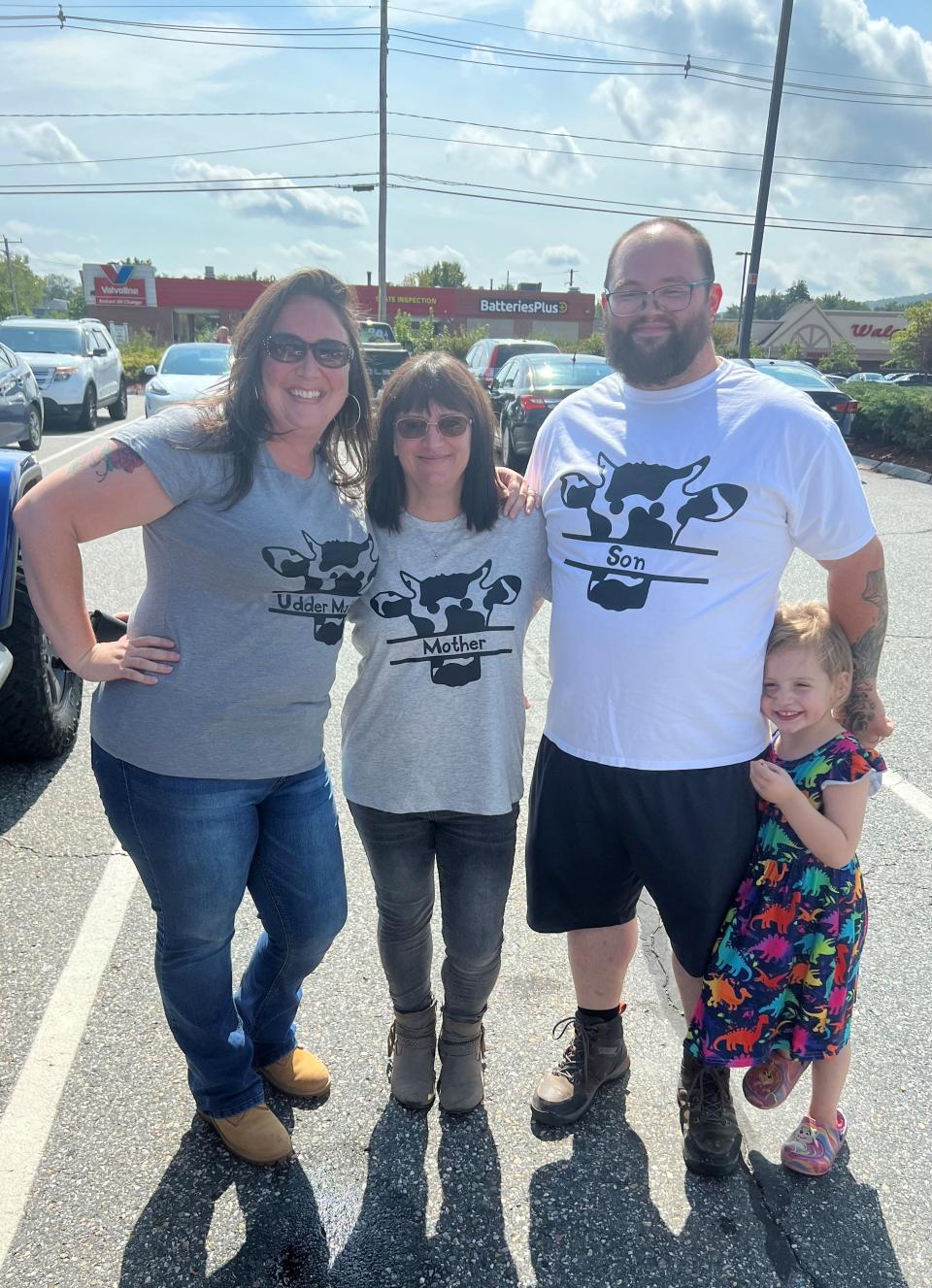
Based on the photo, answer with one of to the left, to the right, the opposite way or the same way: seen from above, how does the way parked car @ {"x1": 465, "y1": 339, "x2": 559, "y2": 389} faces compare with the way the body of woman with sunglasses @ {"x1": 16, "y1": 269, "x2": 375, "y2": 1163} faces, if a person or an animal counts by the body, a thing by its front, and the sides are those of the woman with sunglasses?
the opposite way

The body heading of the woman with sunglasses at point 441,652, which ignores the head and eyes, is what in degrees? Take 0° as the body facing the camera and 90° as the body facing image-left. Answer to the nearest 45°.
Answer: approximately 0°

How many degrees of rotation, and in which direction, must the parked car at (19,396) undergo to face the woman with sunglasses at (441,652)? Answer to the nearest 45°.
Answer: approximately 45° to its left

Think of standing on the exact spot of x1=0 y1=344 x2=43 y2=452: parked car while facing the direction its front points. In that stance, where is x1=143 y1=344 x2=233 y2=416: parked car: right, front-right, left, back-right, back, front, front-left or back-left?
back

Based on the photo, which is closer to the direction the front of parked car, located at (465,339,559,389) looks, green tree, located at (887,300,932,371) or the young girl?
the green tree
